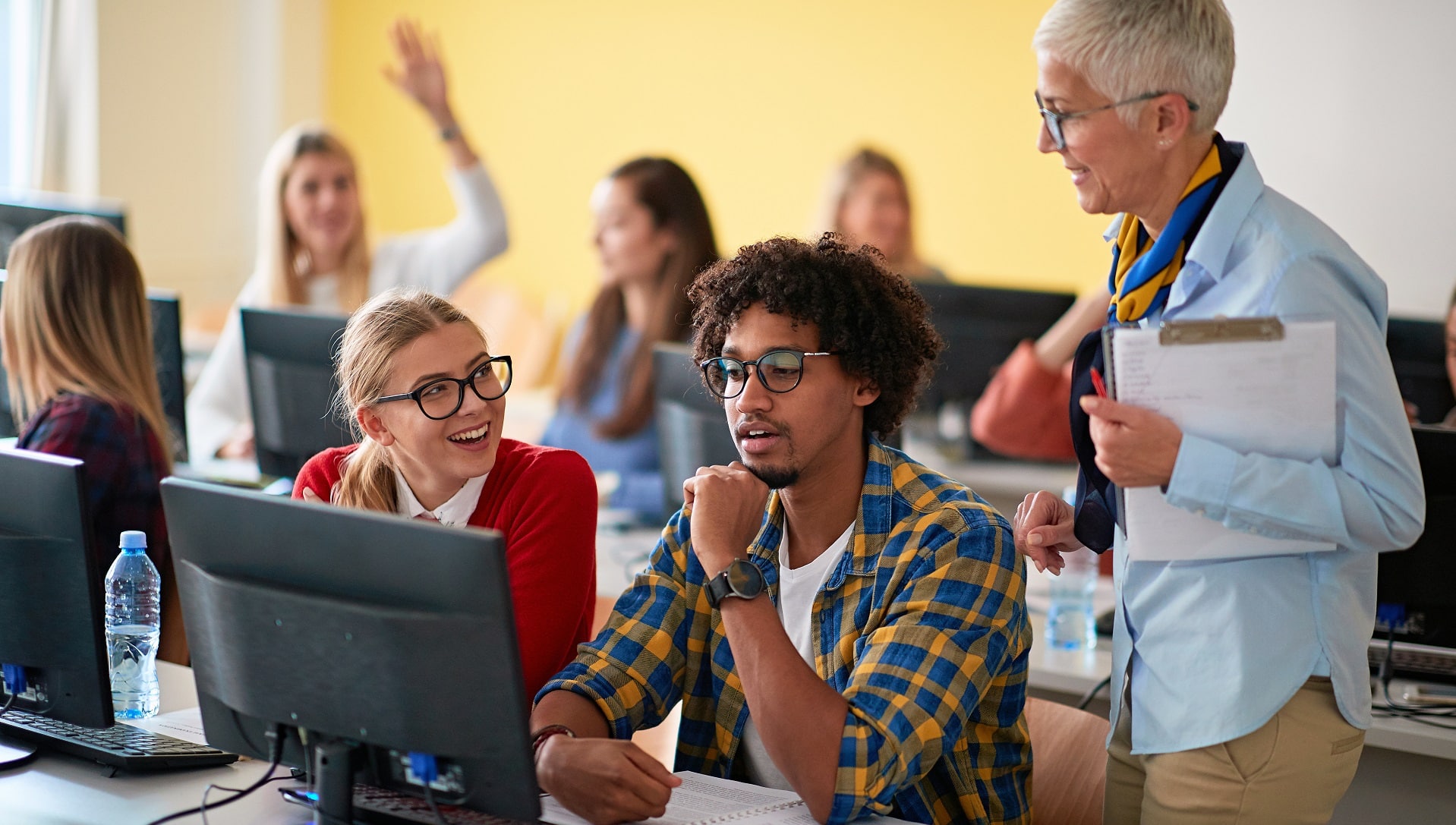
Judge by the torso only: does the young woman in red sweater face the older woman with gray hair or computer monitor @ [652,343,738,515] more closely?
the older woman with gray hair

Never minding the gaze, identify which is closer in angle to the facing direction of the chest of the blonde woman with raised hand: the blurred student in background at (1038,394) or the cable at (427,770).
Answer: the cable

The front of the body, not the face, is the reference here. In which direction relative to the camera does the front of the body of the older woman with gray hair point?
to the viewer's left

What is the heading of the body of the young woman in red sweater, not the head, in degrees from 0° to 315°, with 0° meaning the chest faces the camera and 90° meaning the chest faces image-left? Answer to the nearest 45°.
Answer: approximately 0°

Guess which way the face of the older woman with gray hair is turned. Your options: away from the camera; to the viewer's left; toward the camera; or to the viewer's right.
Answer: to the viewer's left

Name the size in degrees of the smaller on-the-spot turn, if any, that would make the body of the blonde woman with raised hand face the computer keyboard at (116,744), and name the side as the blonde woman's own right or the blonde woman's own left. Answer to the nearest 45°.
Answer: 0° — they already face it

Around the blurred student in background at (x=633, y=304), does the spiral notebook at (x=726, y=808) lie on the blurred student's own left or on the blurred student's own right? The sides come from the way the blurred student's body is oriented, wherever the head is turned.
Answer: on the blurred student's own left

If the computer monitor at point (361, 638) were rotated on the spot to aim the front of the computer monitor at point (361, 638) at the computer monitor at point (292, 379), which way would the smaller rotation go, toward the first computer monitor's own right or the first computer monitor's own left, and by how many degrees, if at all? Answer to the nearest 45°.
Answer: approximately 45° to the first computer monitor's own left

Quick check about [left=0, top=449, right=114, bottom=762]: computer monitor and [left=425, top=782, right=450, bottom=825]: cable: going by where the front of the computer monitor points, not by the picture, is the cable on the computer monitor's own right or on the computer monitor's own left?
on the computer monitor's own right

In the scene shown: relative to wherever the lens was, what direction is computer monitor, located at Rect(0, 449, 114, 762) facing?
facing away from the viewer and to the right of the viewer
